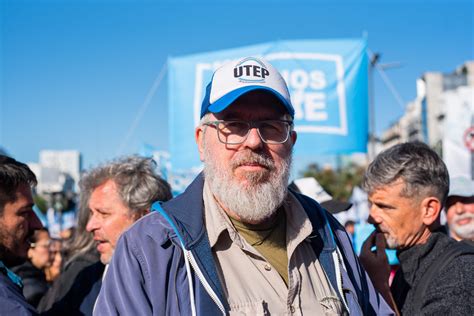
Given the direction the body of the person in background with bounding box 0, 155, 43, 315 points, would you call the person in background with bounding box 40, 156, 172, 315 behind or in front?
in front

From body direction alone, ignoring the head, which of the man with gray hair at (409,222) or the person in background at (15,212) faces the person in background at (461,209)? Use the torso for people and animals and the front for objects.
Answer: the person in background at (15,212)

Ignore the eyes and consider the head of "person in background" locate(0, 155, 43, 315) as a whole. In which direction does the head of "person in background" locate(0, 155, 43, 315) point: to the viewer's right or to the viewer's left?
to the viewer's right

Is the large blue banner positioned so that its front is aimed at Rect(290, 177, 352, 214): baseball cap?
yes

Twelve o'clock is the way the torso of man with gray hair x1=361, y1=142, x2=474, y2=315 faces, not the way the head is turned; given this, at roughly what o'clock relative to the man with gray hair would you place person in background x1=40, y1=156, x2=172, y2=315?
The person in background is roughly at 12 o'clock from the man with gray hair.

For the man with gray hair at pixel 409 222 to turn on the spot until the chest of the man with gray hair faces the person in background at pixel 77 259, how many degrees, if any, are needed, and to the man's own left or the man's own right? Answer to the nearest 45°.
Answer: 0° — they already face them

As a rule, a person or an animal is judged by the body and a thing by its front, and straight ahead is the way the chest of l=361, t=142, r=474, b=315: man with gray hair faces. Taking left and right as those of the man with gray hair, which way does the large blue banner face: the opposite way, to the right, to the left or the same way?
to the left

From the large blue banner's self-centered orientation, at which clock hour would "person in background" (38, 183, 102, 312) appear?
The person in background is roughly at 1 o'clock from the large blue banner.

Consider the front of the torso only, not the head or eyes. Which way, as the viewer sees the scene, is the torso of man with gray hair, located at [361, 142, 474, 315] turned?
to the viewer's left

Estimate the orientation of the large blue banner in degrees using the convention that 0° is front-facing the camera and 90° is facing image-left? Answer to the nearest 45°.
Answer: approximately 0°

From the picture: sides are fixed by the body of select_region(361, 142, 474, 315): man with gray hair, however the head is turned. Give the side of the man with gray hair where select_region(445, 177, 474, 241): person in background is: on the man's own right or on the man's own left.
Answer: on the man's own right
